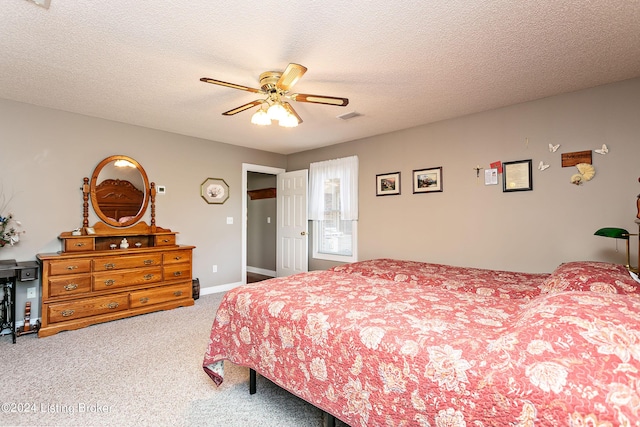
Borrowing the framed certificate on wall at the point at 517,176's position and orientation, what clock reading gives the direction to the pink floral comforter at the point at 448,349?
The pink floral comforter is roughly at 12 o'clock from the framed certificate on wall.

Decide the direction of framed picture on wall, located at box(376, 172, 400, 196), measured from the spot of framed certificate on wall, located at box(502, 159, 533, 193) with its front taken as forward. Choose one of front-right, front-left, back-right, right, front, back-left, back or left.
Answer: right

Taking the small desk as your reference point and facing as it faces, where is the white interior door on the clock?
The white interior door is roughly at 9 o'clock from the small desk.

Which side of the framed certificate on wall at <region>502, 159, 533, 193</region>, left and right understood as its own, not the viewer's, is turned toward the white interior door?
right

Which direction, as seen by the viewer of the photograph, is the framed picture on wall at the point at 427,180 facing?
facing the viewer and to the left of the viewer

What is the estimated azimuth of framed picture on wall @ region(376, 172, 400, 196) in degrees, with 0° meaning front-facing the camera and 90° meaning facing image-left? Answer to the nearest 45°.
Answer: approximately 45°

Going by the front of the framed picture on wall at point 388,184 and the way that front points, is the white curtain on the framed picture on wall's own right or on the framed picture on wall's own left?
on the framed picture on wall's own right

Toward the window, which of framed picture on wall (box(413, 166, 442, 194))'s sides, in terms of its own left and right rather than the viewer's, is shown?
right

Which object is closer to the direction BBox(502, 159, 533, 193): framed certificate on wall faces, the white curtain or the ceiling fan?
the ceiling fan

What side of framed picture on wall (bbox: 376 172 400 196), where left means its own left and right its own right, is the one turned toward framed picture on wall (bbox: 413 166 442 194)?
left

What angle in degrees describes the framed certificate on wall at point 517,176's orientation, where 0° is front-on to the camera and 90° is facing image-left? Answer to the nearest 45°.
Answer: approximately 0°
